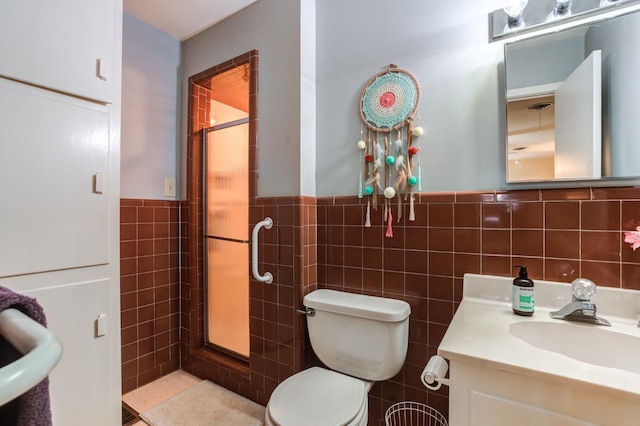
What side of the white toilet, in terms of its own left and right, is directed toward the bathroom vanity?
left

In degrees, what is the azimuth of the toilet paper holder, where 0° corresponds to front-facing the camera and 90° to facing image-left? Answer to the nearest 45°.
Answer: approximately 90°

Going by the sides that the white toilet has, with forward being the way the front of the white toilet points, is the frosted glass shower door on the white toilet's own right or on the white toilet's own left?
on the white toilet's own right

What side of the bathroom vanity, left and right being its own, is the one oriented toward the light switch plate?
right

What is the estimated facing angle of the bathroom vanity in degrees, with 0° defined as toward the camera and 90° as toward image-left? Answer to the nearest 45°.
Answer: approximately 0°

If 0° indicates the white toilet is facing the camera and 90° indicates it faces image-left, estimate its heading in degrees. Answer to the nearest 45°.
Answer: approximately 45°
